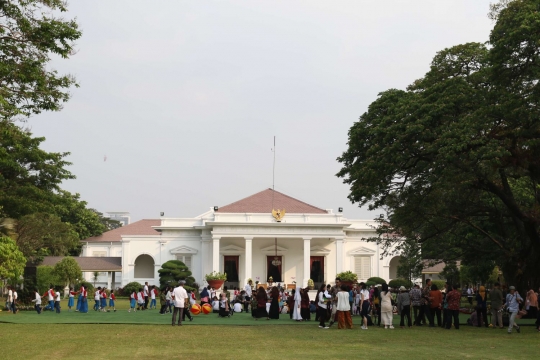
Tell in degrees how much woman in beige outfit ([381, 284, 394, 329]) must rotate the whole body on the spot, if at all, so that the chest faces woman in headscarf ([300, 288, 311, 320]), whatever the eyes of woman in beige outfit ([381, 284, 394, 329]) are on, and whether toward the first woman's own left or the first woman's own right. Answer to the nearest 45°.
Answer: approximately 45° to the first woman's own left

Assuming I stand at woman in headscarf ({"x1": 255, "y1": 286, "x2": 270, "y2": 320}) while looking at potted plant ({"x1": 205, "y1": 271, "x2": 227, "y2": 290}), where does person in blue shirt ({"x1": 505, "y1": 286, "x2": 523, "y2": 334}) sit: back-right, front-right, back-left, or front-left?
back-right

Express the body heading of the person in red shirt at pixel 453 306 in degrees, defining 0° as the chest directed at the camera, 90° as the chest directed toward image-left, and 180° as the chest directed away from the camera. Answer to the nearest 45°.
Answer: approximately 180°

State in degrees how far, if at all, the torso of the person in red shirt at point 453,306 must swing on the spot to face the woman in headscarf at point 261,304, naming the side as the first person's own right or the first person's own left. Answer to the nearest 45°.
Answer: approximately 90° to the first person's own left

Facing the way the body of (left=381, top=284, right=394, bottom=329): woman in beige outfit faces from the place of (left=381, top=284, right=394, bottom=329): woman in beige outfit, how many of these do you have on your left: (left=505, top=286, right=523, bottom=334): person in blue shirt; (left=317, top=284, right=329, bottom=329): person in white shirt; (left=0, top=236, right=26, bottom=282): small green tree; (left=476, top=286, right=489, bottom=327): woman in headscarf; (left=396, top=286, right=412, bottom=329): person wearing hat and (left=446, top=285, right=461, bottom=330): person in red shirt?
2
